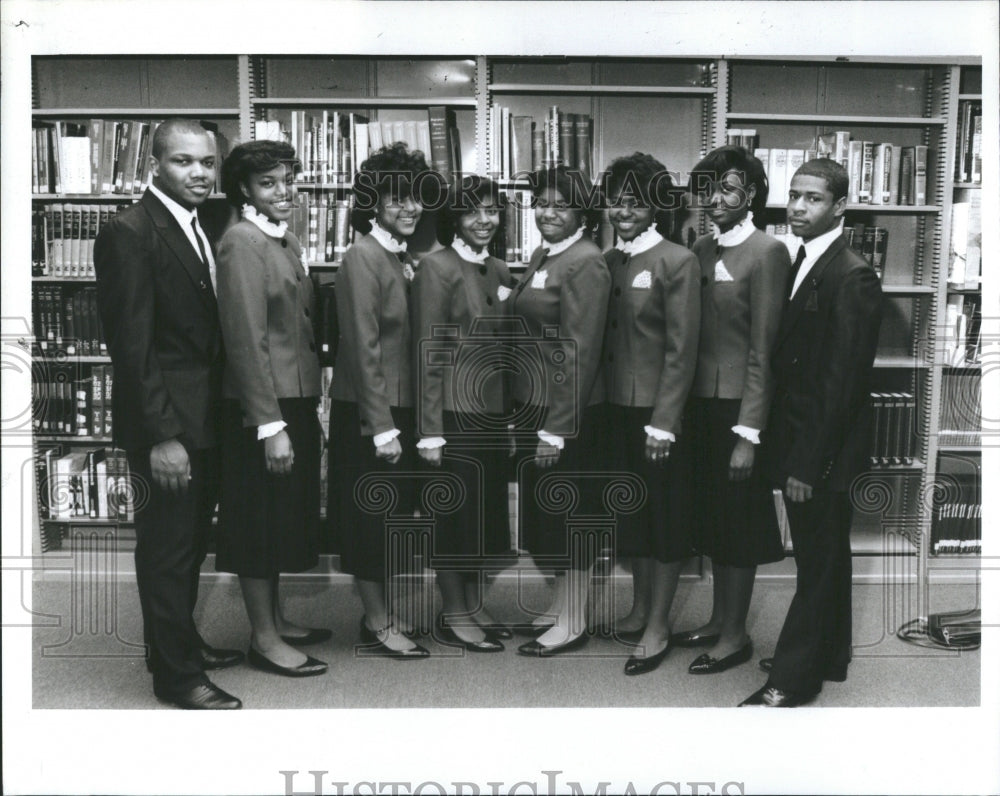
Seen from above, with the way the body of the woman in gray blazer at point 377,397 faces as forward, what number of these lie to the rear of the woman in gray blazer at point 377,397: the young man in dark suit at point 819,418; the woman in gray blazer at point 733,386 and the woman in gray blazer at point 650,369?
0

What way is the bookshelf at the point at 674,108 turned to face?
toward the camera

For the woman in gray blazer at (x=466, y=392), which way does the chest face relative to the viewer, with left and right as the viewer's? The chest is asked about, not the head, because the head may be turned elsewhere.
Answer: facing the viewer and to the right of the viewer

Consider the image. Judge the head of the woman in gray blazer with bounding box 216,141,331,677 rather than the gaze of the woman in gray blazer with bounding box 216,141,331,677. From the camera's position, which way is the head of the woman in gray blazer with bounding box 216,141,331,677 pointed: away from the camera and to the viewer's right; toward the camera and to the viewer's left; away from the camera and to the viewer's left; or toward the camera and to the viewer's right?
toward the camera and to the viewer's right

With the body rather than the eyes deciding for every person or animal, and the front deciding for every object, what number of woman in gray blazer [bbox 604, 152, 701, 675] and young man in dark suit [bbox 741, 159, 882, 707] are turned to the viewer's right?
0

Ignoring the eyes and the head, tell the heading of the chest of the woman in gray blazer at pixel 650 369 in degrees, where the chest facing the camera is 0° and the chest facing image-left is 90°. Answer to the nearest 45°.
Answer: approximately 45°

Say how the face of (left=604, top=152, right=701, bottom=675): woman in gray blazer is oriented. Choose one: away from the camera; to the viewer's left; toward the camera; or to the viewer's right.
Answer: toward the camera

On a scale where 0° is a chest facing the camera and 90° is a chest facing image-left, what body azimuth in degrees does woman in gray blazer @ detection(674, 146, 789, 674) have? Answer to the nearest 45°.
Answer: approximately 45°

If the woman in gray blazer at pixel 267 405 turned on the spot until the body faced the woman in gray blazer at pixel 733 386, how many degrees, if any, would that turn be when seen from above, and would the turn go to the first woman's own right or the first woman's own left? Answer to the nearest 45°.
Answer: approximately 45° to the first woman's own left

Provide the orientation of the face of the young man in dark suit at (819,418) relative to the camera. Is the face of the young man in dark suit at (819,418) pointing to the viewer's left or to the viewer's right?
to the viewer's left

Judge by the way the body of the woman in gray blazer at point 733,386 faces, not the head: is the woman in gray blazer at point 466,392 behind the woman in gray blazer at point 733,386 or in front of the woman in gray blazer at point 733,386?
in front

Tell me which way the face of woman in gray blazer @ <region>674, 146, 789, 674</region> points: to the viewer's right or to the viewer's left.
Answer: to the viewer's left
